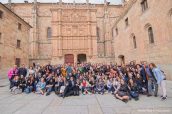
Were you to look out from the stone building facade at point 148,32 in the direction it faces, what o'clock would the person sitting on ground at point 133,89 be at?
The person sitting on ground is roughly at 11 o'clock from the stone building facade.

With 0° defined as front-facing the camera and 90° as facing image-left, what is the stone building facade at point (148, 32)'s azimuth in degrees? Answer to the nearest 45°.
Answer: approximately 45°

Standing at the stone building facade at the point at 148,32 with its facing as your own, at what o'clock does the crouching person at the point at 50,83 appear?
The crouching person is roughly at 12 o'clock from the stone building facade.

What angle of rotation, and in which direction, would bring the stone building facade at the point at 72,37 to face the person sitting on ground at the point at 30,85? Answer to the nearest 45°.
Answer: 0° — it already faces them

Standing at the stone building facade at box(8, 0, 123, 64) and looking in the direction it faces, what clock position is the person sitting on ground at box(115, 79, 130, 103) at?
The person sitting on ground is roughly at 12 o'clock from the stone building facade.

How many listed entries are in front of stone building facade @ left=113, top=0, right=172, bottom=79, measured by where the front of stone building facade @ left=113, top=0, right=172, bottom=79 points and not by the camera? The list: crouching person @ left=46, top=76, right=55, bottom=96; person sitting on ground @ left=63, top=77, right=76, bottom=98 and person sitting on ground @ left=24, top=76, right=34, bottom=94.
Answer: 3

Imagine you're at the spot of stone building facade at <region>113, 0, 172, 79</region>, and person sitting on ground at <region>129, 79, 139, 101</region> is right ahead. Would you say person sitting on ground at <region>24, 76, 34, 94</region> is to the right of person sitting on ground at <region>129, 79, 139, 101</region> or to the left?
right
